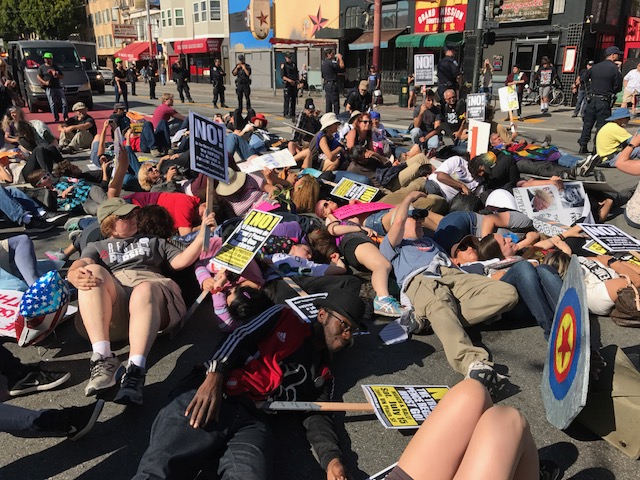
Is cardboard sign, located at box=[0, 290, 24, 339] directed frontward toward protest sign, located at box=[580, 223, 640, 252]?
no

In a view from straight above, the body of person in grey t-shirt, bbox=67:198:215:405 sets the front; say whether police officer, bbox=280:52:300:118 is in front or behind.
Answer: behind

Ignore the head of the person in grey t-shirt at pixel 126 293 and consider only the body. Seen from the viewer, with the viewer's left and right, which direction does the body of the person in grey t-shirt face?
facing the viewer

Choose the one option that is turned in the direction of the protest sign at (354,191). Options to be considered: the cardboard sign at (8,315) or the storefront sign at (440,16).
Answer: the storefront sign

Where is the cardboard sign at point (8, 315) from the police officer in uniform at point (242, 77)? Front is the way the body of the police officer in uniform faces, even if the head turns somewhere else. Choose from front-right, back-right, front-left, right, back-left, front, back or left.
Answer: front

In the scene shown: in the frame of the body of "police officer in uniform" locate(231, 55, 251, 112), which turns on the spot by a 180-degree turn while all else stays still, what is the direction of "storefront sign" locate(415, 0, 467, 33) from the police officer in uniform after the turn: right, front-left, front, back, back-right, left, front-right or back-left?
front-right

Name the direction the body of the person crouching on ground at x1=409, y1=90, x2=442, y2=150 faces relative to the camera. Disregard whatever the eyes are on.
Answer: toward the camera

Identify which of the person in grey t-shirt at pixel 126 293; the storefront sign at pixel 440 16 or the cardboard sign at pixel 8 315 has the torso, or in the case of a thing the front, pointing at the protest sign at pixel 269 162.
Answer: the storefront sign

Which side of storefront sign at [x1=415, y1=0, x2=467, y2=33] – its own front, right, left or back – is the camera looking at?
front

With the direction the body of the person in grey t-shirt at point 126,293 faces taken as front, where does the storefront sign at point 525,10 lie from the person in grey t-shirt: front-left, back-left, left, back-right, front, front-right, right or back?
back-left

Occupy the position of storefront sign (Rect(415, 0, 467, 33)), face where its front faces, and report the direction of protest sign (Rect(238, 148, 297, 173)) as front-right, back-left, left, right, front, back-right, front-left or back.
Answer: front

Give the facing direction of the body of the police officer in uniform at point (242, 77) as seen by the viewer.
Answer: toward the camera

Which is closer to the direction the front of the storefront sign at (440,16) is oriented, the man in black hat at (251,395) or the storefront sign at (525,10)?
the man in black hat

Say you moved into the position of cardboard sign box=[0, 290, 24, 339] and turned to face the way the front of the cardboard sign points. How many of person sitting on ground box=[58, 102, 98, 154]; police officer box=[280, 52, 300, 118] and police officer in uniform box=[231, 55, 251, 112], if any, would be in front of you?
0

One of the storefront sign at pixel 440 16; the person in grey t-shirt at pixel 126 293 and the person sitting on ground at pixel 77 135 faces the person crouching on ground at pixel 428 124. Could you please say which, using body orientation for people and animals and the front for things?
the storefront sign

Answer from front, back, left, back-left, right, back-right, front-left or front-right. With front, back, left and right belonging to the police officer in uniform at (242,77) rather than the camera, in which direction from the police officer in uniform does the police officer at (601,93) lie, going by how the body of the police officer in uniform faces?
front-left

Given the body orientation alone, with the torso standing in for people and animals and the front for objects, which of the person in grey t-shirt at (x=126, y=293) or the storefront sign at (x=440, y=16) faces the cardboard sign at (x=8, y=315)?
the storefront sign

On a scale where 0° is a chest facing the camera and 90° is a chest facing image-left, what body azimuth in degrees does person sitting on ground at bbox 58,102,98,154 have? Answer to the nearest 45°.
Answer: approximately 45°

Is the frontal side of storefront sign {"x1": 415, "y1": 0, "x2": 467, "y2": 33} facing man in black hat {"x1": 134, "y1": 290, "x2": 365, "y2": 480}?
yes
